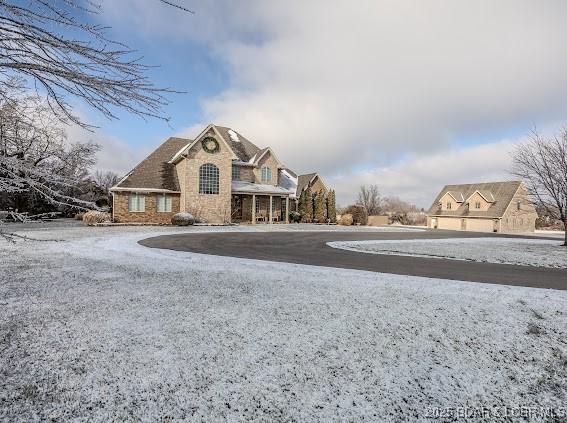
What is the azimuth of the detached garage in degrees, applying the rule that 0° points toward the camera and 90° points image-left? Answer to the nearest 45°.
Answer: approximately 45°

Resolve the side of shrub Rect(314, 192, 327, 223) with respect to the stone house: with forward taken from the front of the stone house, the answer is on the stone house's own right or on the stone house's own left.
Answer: on the stone house's own left

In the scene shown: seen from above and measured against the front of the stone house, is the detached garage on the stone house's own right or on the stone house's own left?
on the stone house's own left
